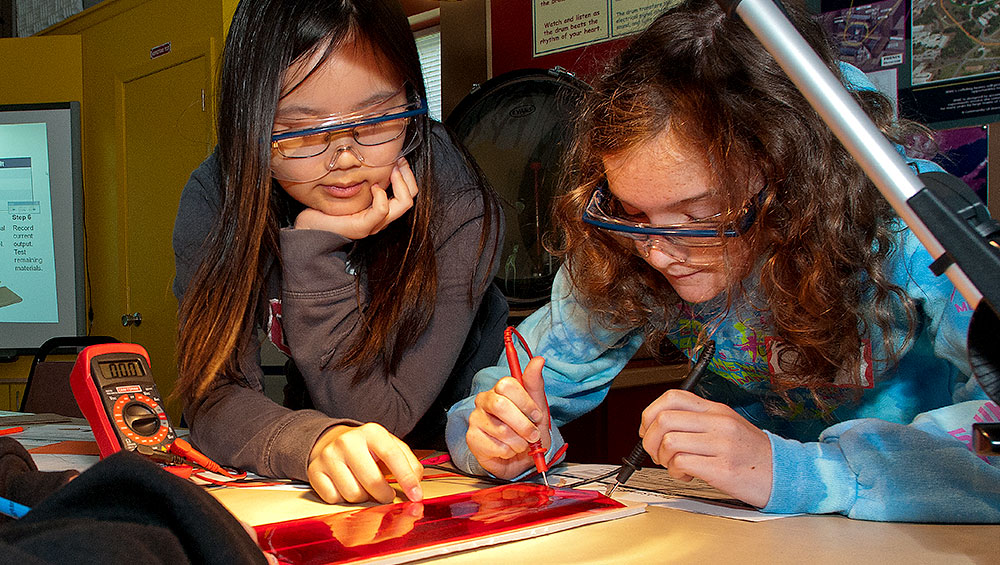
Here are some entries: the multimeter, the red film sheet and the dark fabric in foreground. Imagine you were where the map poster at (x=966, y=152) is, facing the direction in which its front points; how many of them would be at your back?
0

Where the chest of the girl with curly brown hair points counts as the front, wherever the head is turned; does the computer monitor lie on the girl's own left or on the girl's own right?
on the girl's own right

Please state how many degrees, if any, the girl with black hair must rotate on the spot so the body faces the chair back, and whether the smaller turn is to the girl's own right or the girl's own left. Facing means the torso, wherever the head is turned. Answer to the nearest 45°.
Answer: approximately 135° to the girl's own right

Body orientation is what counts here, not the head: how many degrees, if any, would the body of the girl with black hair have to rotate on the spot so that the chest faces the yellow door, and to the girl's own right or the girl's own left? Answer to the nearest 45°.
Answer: approximately 180°

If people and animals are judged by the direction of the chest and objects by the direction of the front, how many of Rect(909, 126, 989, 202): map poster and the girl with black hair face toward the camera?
2

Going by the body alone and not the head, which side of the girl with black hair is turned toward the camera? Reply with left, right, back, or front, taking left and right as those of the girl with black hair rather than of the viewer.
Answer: front

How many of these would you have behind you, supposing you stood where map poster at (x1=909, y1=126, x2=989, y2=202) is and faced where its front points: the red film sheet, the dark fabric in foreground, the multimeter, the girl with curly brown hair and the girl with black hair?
0

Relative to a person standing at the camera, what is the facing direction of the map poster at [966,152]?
facing the viewer

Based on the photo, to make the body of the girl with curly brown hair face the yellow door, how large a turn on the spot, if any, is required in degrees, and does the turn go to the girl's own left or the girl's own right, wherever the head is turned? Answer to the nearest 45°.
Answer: approximately 90° to the girl's own right

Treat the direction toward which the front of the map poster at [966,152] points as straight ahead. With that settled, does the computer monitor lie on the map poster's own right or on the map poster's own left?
on the map poster's own right

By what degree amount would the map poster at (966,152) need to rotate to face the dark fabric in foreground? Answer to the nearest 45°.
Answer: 0° — it already faces it

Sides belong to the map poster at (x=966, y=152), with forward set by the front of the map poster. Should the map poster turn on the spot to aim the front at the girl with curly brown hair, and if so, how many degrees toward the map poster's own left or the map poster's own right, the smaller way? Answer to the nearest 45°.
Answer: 0° — it already faces them

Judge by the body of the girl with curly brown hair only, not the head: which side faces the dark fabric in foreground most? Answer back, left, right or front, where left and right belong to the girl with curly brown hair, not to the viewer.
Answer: front

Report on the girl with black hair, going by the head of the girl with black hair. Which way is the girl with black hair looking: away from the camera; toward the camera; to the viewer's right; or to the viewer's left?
toward the camera
